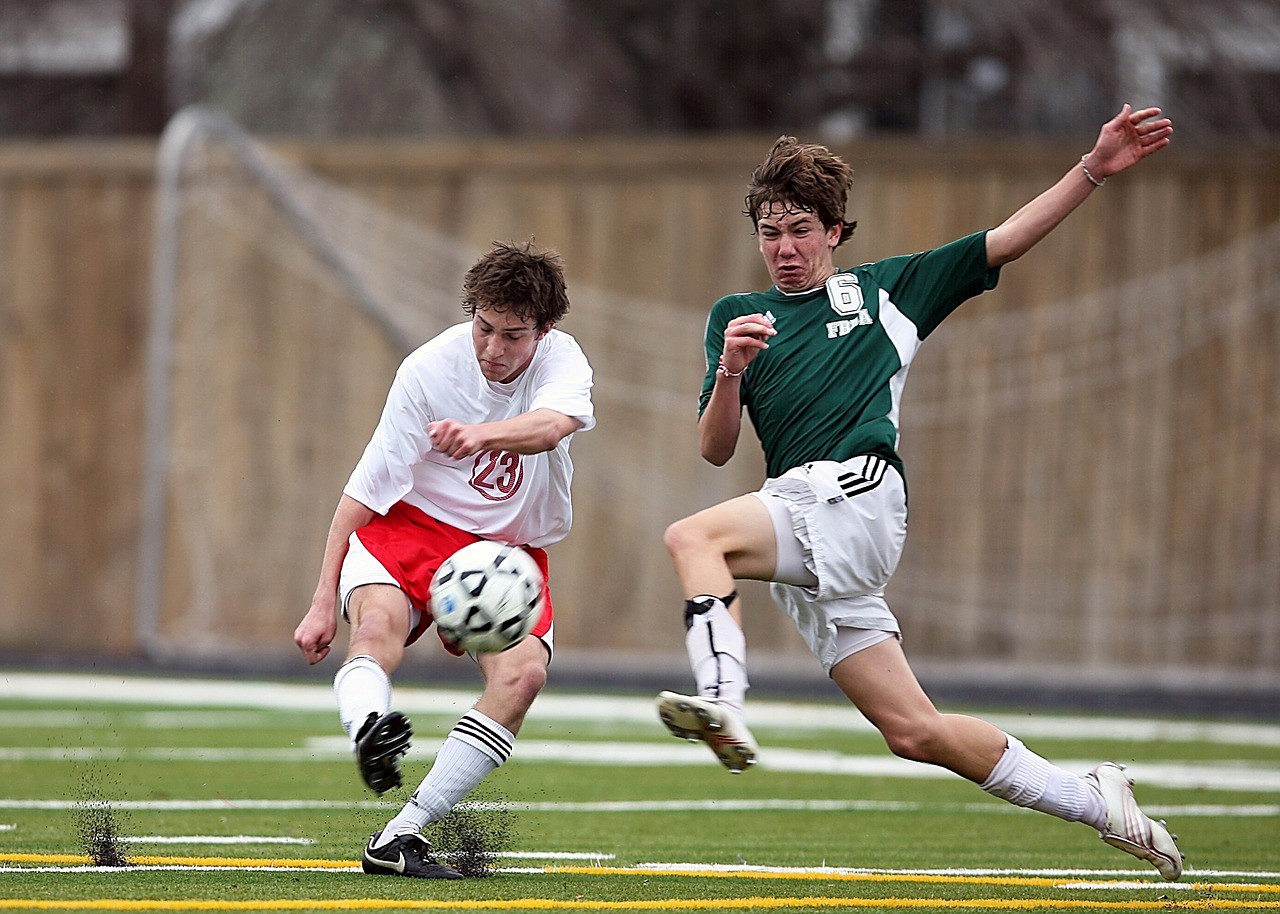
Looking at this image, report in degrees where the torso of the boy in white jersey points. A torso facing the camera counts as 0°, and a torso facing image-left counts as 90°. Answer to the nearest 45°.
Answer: approximately 0°

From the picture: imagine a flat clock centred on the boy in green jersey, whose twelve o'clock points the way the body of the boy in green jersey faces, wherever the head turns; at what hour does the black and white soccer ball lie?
The black and white soccer ball is roughly at 1 o'clock from the boy in green jersey.

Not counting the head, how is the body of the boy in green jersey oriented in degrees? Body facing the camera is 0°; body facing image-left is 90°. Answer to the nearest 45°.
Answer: approximately 45°
